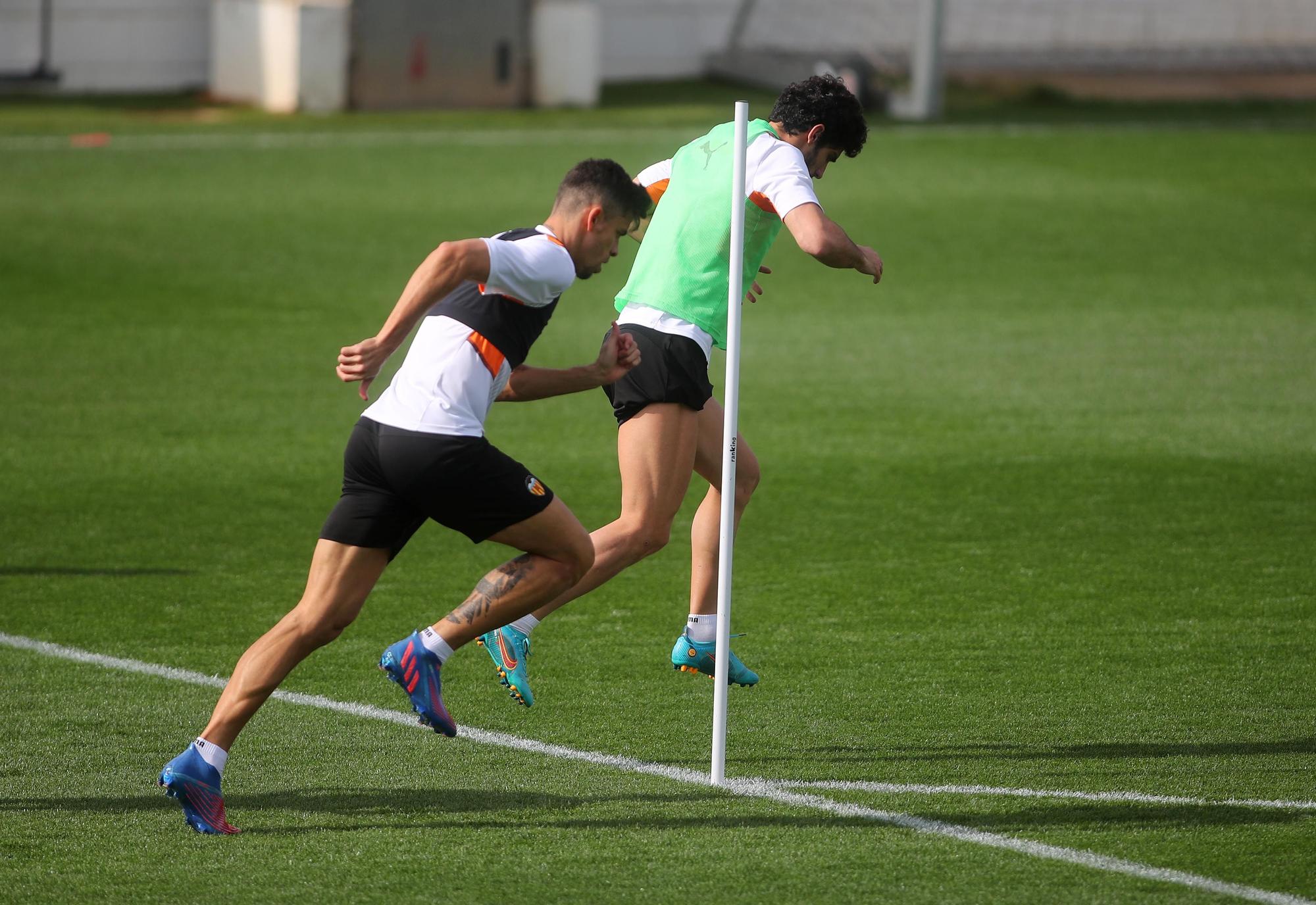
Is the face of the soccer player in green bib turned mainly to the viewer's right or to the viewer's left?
to the viewer's right

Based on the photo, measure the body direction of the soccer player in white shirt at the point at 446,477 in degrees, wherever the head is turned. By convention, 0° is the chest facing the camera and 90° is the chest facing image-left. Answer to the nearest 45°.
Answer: approximately 270°

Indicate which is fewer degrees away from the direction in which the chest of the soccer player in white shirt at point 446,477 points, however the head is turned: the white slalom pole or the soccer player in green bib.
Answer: the white slalom pole

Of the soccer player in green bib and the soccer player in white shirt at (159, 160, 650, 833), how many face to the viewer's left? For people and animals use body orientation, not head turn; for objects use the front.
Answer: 0

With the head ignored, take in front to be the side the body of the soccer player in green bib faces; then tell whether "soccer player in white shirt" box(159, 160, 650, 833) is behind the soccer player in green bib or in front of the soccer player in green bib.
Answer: behind

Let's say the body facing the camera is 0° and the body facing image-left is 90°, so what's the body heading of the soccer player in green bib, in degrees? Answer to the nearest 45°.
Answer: approximately 225°

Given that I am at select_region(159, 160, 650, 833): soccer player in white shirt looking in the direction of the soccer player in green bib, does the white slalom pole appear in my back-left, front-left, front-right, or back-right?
front-right

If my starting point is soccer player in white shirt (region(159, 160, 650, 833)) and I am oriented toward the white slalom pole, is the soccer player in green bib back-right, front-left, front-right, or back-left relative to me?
front-left

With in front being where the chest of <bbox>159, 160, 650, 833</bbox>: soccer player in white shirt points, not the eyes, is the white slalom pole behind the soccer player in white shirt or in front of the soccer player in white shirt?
in front
